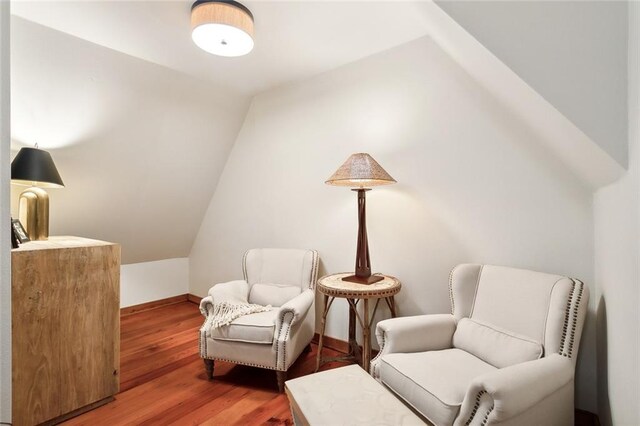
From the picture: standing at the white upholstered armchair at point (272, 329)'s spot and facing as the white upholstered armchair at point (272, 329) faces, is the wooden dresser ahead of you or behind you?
ahead

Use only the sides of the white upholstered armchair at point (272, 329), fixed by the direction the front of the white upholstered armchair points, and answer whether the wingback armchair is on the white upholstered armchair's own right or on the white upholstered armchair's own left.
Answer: on the white upholstered armchair's own left

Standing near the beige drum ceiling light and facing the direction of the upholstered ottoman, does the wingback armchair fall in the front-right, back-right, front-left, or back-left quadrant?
front-left

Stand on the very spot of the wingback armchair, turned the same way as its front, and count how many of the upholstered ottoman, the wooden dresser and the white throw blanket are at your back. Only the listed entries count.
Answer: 0

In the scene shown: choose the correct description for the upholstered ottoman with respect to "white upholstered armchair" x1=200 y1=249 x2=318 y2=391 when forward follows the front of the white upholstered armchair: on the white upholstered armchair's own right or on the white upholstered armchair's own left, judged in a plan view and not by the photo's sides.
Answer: on the white upholstered armchair's own left

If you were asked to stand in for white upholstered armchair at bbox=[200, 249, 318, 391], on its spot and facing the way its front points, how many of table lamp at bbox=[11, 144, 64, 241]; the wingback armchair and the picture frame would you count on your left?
1

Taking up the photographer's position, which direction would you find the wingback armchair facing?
facing the viewer and to the left of the viewer

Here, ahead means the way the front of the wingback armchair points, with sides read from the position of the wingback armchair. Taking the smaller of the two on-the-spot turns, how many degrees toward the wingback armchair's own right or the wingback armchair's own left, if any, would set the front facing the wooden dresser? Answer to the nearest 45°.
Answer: approximately 45° to the wingback armchair's own right

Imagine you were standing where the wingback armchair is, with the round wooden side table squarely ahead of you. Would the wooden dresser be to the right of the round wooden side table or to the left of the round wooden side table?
left

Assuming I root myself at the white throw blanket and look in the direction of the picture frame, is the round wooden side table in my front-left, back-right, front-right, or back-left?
back-left

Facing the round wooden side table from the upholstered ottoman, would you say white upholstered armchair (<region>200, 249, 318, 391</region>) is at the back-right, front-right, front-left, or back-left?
front-left

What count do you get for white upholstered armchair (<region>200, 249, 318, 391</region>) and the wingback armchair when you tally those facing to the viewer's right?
0

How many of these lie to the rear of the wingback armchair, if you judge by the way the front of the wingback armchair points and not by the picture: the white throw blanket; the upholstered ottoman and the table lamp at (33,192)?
0

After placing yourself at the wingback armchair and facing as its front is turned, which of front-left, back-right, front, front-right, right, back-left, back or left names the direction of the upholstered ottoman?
front
